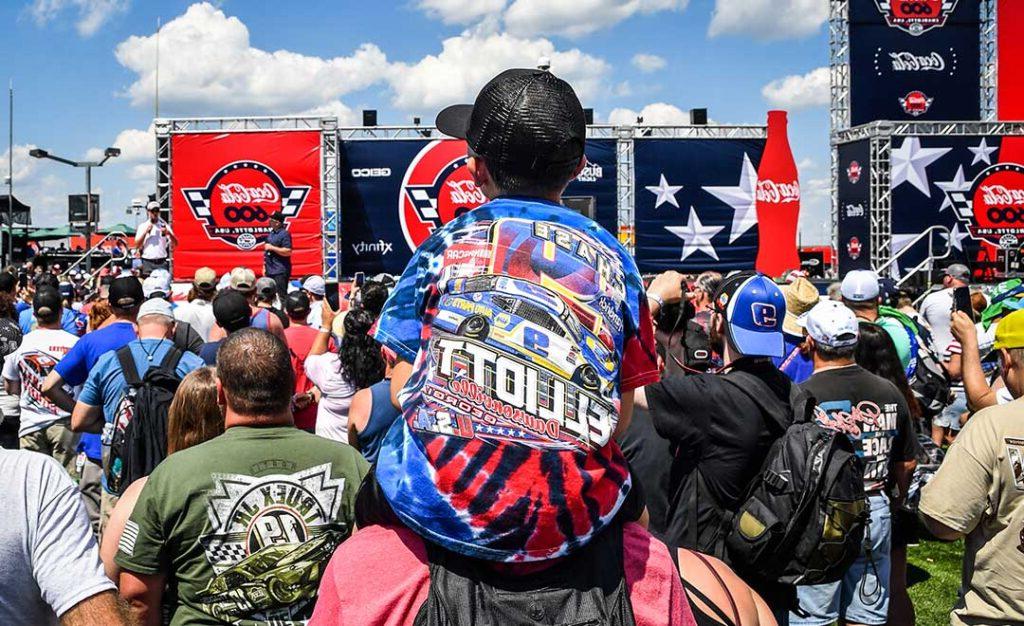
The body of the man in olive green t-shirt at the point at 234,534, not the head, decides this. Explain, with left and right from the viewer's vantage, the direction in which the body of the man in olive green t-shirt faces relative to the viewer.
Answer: facing away from the viewer

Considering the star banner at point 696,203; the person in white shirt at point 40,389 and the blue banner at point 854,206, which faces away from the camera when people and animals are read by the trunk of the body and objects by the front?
the person in white shirt

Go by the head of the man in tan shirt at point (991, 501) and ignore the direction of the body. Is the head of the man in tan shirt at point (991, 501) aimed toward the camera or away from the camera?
away from the camera

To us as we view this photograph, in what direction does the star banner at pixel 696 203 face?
facing the viewer

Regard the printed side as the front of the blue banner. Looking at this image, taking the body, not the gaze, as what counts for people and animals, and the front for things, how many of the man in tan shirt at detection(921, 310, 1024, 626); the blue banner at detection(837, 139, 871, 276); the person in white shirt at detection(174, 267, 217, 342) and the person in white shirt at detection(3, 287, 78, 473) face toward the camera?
1

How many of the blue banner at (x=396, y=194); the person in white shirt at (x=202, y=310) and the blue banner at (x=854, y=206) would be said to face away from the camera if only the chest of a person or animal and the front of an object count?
1

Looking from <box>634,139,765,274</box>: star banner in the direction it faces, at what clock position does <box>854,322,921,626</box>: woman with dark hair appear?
The woman with dark hair is roughly at 12 o'clock from the star banner.

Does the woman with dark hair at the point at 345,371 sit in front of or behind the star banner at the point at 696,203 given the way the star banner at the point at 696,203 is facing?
in front

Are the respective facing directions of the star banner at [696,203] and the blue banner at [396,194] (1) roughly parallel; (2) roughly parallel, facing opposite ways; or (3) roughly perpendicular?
roughly parallel

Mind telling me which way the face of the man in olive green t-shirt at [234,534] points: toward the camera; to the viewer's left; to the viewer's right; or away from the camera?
away from the camera

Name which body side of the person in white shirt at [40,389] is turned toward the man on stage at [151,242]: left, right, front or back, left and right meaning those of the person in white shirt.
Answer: front

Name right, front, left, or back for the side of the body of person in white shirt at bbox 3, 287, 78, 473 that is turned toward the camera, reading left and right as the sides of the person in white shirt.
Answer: back

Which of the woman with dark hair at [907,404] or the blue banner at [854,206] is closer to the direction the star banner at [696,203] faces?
the woman with dark hair

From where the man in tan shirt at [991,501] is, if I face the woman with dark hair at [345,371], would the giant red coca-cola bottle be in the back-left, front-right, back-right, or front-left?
front-right

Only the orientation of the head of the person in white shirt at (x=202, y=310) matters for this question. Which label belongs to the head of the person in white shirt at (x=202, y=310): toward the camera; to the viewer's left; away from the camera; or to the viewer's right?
away from the camera
